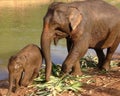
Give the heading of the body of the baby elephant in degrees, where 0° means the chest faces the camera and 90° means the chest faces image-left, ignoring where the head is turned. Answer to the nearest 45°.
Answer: approximately 45°

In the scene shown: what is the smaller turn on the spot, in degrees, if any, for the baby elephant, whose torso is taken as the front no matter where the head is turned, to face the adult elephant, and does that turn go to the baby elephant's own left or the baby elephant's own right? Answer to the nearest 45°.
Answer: approximately 135° to the baby elephant's own left
